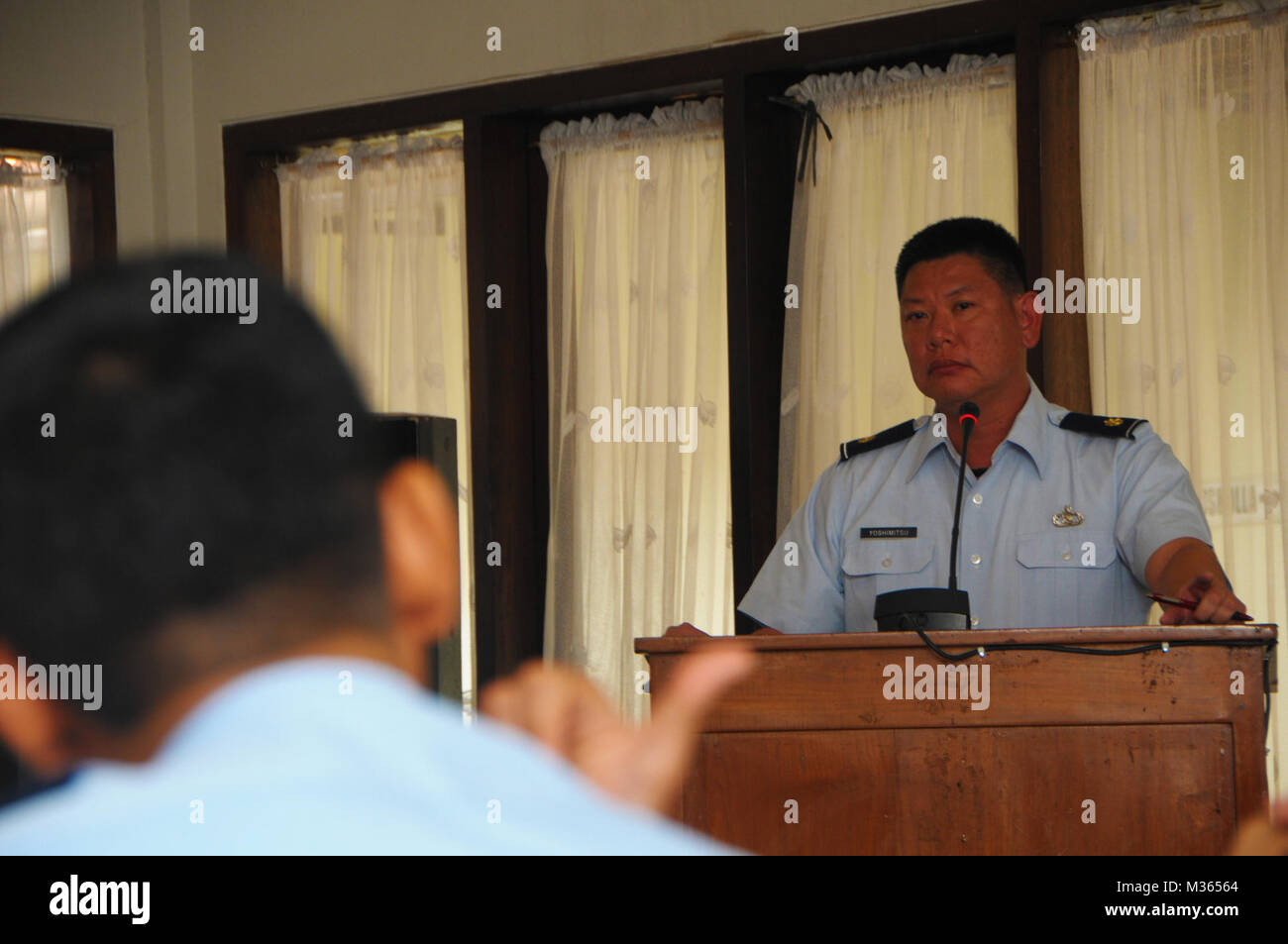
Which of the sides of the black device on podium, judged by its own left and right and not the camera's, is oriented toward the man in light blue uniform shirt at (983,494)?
front

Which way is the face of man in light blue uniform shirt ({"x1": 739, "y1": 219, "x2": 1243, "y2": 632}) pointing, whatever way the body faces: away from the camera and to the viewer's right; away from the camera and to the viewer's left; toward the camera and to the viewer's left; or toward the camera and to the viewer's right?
toward the camera and to the viewer's left

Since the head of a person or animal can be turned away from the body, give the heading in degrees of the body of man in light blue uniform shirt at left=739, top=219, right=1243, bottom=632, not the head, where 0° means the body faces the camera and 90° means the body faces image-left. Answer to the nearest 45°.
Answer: approximately 0°

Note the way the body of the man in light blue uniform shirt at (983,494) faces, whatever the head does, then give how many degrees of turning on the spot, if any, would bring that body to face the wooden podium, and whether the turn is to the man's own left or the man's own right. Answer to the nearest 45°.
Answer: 0° — they already face it

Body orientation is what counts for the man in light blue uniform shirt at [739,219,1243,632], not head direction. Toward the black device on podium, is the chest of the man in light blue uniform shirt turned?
yes

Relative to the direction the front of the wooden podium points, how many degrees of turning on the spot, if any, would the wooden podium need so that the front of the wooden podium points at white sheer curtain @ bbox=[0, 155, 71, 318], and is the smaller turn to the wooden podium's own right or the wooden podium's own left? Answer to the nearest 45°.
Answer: approximately 135° to the wooden podium's own right

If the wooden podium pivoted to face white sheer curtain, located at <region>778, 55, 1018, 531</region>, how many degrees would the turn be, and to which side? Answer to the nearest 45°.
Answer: approximately 180°

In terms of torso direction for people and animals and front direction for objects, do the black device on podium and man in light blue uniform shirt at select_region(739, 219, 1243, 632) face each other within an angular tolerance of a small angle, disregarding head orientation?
yes

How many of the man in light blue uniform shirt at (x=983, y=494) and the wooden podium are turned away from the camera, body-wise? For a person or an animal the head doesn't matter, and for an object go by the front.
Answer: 0

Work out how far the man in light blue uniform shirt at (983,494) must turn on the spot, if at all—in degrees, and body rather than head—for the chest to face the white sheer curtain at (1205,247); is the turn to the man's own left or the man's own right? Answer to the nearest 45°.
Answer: approximately 135° to the man's own left

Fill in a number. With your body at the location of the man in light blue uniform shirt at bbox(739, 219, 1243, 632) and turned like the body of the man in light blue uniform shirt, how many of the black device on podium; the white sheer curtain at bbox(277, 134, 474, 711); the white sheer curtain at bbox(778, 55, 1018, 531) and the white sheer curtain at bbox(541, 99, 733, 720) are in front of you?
1

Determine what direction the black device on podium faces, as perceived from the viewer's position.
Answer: facing away from the viewer
